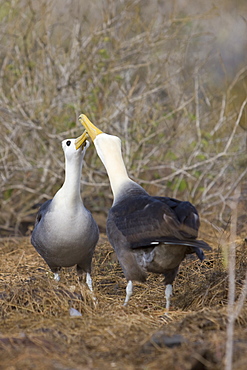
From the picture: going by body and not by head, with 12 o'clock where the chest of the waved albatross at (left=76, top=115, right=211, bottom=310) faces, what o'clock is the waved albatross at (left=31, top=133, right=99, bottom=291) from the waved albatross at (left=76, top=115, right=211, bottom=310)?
the waved albatross at (left=31, top=133, right=99, bottom=291) is roughly at 12 o'clock from the waved albatross at (left=76, top=115, right=211, bottom=310).

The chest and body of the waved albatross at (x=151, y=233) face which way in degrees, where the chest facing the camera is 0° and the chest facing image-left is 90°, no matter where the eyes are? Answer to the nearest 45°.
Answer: approximately 135°
